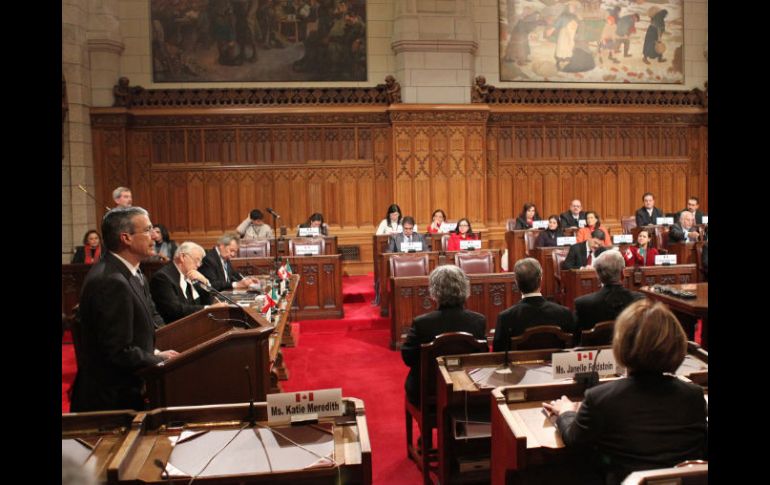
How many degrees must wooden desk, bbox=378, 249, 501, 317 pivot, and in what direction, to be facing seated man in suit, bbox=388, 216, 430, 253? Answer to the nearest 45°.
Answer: approximately 180°

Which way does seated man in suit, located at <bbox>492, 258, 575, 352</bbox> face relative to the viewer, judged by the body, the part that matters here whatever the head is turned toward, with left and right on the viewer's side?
facing away from the viewer

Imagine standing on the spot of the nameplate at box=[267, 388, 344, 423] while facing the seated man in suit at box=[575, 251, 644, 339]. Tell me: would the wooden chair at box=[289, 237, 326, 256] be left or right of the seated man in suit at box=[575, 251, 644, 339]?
left

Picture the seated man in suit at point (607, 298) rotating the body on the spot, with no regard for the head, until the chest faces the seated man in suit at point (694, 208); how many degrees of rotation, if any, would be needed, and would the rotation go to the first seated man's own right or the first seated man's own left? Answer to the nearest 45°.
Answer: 0° — they already face them

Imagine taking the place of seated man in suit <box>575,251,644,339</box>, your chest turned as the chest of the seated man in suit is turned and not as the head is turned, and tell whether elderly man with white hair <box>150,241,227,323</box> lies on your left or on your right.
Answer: on your left

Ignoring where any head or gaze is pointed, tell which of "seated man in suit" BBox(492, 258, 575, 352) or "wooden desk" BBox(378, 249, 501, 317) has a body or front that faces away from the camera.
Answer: the seated man in suit

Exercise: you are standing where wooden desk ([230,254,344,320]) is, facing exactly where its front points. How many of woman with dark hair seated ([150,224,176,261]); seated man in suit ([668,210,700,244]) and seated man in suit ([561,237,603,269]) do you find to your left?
2

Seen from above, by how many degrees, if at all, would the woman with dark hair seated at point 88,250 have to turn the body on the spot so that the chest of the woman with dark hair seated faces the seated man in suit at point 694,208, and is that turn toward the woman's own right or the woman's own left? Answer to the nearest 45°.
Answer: approximately 45° to the woman's own left

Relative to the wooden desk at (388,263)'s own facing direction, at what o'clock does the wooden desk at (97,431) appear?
the wooden desk at (97,431) is roughly at 12 o'clock from the wooden desk at (388,263).

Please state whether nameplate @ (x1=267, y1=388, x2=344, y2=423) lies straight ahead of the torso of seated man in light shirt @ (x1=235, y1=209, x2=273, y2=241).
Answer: yes
